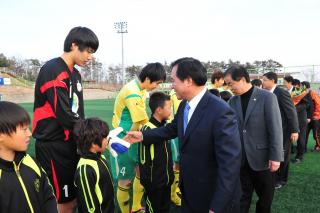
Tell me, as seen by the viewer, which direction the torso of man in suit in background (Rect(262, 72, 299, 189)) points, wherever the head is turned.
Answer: to the viewer's left

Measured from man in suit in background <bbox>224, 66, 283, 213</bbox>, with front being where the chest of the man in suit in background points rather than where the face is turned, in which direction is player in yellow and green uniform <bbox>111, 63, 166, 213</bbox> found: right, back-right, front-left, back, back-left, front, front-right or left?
front-right

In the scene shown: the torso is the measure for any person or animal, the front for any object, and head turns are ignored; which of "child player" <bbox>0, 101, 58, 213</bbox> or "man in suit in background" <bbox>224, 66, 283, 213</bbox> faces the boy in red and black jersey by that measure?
the man in suit in background

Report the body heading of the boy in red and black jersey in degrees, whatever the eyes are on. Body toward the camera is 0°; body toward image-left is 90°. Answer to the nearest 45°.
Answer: approximately 315°

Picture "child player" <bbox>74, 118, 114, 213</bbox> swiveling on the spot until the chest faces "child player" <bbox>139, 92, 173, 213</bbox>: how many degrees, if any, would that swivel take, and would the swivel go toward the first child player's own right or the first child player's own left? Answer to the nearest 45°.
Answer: approximately 45° to the first child player's own left

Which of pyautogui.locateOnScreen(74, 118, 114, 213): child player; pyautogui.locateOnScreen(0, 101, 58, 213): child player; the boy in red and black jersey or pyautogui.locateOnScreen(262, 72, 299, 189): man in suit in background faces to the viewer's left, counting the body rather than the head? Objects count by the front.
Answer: the man in suit in background

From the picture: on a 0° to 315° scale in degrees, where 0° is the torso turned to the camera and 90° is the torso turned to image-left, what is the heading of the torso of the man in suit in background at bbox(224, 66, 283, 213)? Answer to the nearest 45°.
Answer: approximately 45°

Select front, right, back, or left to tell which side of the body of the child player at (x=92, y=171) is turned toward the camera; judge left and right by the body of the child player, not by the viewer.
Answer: right

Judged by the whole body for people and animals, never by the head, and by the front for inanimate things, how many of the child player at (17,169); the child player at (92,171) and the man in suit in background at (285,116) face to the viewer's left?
1

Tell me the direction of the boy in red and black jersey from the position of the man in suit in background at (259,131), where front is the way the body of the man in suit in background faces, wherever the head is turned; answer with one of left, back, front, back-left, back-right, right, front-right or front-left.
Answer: front

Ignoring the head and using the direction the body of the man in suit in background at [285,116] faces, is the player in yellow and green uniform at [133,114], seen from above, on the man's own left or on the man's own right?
on the man's own left

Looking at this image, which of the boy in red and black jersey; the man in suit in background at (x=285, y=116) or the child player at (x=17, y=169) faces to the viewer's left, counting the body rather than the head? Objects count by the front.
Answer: the man in suit in background

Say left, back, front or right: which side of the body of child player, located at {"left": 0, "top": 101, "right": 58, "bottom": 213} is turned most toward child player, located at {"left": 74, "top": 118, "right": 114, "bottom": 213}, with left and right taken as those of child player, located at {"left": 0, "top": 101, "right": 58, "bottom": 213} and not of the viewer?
left

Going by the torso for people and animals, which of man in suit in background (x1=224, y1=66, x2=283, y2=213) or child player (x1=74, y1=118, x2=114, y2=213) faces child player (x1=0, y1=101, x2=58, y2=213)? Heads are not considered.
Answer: the man in suit in background

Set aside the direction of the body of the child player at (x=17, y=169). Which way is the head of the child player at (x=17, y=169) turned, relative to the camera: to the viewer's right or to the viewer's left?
to the viewer's right
